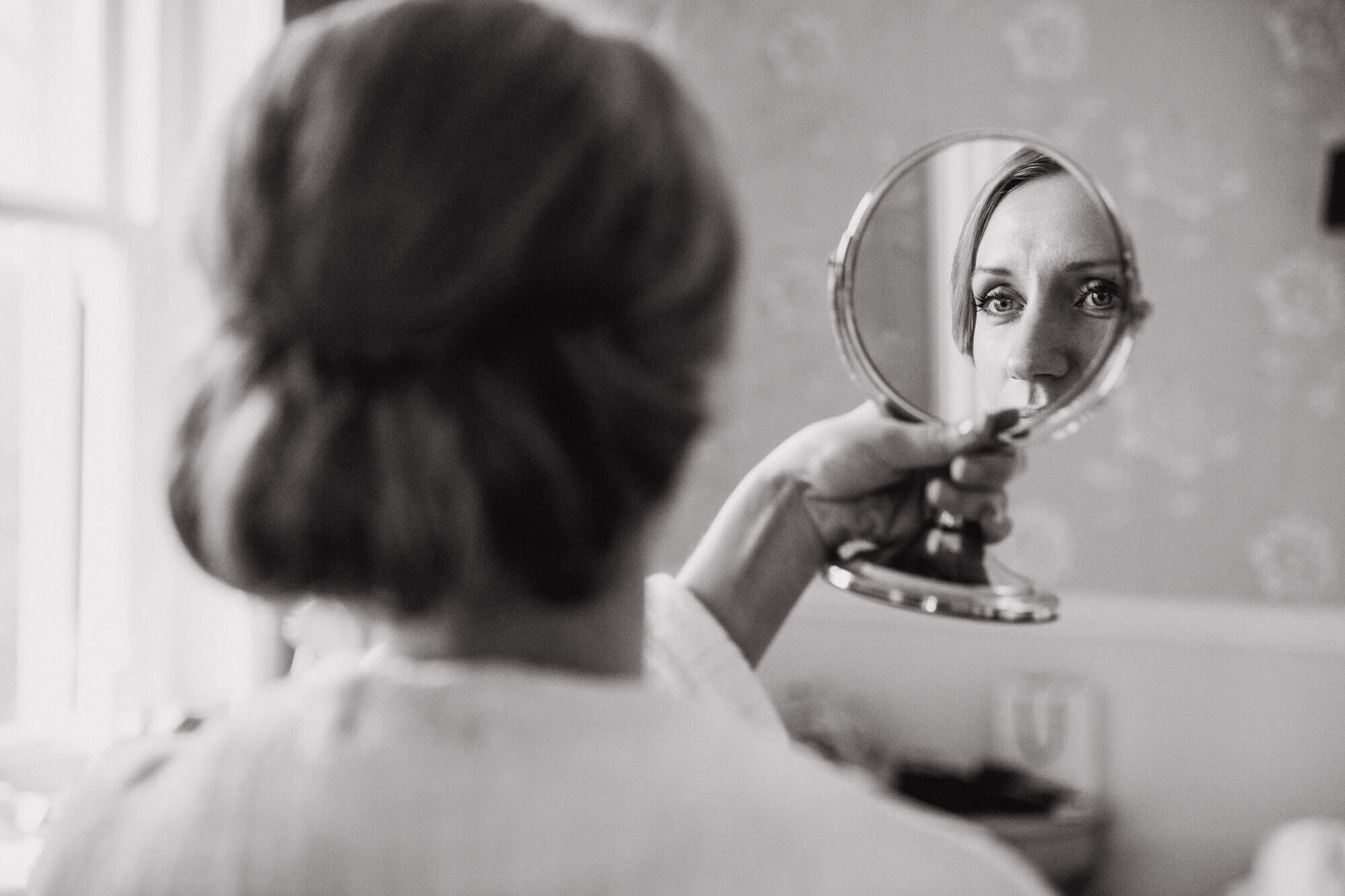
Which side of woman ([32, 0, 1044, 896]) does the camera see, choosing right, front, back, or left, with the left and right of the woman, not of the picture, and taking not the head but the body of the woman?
back

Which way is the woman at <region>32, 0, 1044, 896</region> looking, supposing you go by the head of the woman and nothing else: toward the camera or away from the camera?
away from the camera
